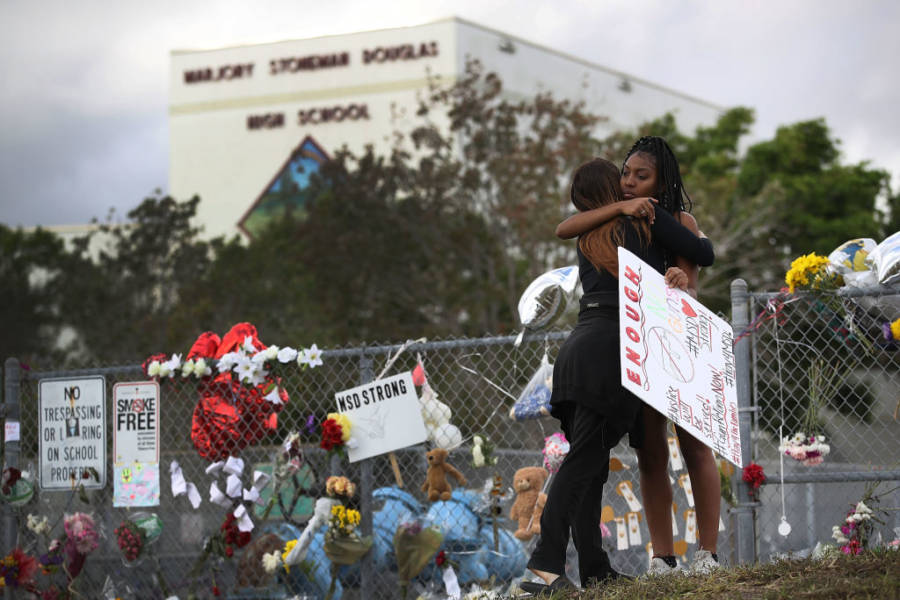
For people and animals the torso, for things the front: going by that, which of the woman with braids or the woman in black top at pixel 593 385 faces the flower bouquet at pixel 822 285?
the woman in black top

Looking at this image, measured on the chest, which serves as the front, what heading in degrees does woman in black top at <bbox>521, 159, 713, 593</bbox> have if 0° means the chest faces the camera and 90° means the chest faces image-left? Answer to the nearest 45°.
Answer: approximately 225°

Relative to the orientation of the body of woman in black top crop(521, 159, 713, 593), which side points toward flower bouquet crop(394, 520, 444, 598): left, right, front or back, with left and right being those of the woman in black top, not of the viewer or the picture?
left

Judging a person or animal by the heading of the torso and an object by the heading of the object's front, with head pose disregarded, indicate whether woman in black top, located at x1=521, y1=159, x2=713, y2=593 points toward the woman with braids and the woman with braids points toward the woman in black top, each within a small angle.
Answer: yes

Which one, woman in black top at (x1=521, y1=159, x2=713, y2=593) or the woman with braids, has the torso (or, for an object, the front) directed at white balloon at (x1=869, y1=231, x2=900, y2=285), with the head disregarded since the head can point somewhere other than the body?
the woman in black top

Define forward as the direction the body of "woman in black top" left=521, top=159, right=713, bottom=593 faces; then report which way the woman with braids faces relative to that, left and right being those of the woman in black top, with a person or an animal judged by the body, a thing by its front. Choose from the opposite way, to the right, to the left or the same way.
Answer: the opposite way

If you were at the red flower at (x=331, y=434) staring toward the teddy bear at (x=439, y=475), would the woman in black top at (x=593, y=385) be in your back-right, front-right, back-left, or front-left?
front-right

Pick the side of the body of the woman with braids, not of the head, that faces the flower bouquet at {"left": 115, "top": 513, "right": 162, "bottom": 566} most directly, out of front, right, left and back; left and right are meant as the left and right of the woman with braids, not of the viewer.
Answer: right

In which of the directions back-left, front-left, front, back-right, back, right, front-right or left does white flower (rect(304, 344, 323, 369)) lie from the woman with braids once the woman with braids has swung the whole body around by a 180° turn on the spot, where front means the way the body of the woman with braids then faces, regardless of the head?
left

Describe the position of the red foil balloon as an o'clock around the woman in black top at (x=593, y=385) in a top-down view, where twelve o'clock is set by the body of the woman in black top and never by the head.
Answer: The red foil balloon is roughly at 9 o'clock from the woman in black top.

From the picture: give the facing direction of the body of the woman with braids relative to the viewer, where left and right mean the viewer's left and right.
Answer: facing the viewer and to the left of the viewer

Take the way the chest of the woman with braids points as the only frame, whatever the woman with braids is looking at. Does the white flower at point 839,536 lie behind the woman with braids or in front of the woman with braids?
behind

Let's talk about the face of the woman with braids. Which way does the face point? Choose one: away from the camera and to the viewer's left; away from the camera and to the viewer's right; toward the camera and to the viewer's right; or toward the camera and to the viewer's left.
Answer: toward the camera and to the viewer's left

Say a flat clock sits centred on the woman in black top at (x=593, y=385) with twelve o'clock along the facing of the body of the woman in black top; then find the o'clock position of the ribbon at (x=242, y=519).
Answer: The ribbon is roughly at 9 o'clock from the woman in black top.

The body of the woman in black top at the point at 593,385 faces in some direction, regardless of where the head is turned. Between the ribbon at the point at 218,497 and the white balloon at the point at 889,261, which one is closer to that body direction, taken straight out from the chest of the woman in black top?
the white balloon

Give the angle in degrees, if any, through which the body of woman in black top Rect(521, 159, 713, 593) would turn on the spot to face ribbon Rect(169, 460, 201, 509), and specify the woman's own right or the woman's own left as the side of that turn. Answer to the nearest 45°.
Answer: approximately 90° to the woman's own left

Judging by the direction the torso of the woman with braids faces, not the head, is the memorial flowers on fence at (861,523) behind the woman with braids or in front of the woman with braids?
behind

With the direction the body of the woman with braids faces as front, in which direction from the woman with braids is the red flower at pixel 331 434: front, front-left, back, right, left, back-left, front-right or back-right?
right
